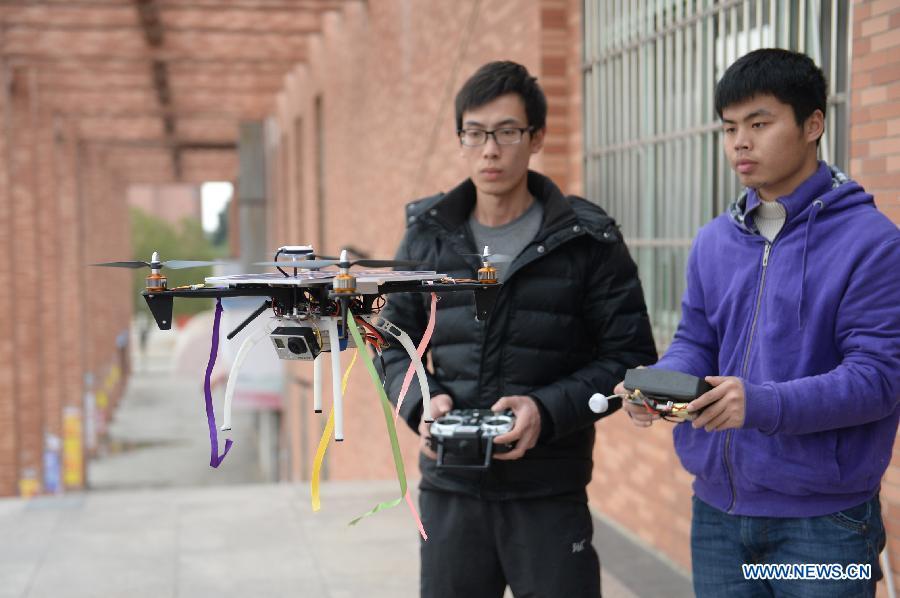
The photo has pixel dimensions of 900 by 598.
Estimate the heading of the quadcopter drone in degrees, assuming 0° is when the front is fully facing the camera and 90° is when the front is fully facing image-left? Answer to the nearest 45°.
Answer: approximately 45°

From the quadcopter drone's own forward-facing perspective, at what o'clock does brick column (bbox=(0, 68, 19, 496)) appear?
The brick column is roughly at 4 o'clock from the quadcopter drone.

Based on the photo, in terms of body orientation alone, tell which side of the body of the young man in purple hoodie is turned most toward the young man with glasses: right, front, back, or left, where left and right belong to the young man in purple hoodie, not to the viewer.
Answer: right

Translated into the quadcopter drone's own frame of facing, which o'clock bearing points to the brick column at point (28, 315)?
The brick column is roughly at 4 o'clock from the quadcopter drone.

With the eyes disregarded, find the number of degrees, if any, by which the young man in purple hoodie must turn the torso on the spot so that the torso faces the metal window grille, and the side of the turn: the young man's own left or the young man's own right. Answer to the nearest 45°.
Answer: approximately 135° to the young man's own right

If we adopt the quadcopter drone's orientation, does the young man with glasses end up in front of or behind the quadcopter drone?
behind

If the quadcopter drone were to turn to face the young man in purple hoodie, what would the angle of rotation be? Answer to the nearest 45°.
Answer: approximately 135° to its left

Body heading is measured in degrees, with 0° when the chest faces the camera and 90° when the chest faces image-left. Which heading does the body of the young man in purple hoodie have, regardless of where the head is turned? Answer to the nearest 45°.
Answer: approximately 45°
